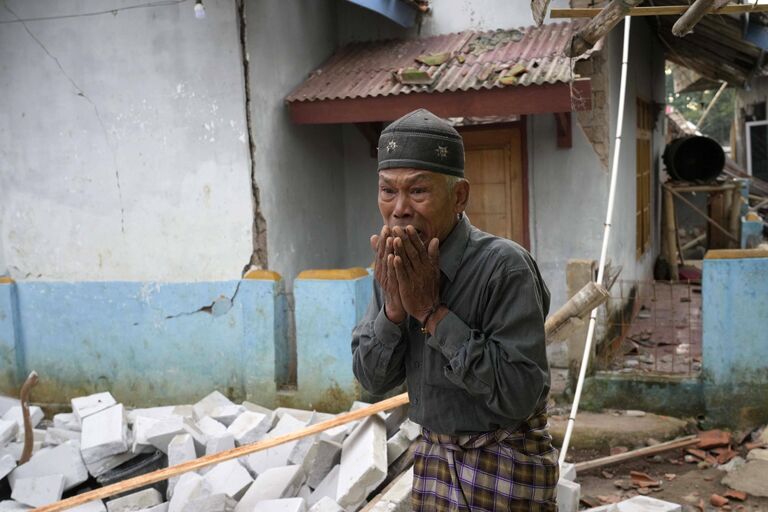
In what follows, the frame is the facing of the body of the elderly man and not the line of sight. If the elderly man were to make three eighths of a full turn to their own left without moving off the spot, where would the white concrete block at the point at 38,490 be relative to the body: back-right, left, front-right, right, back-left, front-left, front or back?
back-left

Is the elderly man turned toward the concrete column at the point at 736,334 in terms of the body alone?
no

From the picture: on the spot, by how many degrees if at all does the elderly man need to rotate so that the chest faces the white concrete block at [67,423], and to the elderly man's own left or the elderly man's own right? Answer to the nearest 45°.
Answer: approximately 90° to the elderly man's own right

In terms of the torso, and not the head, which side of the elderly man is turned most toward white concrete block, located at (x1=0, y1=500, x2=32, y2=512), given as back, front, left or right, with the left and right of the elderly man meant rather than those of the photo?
right

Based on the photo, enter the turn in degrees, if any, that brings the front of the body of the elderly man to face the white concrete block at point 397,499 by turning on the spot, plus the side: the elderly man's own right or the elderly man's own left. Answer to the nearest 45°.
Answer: approximately 135° to the elderly man's own right

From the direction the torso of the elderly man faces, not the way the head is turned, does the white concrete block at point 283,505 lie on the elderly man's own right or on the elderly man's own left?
on the elderly man's own right

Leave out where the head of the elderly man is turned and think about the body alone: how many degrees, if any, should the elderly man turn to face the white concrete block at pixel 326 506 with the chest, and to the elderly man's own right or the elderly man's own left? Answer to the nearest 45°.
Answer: approximately 135° to the elderly man's own right

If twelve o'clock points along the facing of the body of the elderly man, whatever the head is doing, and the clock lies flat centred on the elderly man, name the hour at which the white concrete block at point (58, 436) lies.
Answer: The white concrete block is roughly at 3 o'clock from the elderly man.

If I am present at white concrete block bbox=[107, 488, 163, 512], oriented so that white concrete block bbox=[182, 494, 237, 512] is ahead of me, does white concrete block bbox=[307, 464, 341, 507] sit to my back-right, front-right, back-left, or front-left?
front-left

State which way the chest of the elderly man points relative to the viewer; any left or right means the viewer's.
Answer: facing the viewer and to the left of the viewer

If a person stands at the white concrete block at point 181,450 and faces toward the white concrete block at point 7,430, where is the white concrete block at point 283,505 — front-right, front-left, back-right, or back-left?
back-left

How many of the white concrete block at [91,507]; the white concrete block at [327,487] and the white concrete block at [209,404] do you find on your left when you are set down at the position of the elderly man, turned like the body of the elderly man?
0

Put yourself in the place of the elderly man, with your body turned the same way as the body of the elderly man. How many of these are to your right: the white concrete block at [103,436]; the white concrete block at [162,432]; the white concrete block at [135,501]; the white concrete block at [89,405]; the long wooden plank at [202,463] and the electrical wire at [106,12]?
6

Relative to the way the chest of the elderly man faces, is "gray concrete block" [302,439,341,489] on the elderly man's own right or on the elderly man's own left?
on the elderly man's own right

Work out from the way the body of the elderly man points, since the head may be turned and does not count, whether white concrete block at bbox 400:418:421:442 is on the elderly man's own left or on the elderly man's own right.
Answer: on the elderly man's own right

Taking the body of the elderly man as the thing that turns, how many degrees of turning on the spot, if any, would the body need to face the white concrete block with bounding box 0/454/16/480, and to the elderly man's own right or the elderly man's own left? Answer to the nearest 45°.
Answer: approximately 90° to the elderly man's own right

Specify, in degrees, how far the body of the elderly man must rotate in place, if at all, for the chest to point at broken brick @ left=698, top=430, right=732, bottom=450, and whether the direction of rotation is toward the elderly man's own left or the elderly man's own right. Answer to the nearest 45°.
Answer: approximately 180°

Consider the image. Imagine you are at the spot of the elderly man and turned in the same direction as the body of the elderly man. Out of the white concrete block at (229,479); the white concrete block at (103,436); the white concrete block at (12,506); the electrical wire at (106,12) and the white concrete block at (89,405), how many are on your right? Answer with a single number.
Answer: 5

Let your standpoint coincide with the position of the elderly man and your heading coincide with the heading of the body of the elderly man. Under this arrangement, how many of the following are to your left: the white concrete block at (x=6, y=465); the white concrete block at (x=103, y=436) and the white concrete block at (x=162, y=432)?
0

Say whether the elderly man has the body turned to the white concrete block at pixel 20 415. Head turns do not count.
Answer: no

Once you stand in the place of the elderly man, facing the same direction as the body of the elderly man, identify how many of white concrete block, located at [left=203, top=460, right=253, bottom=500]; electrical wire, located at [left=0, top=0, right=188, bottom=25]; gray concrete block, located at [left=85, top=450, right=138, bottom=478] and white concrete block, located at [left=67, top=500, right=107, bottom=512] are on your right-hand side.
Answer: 4
